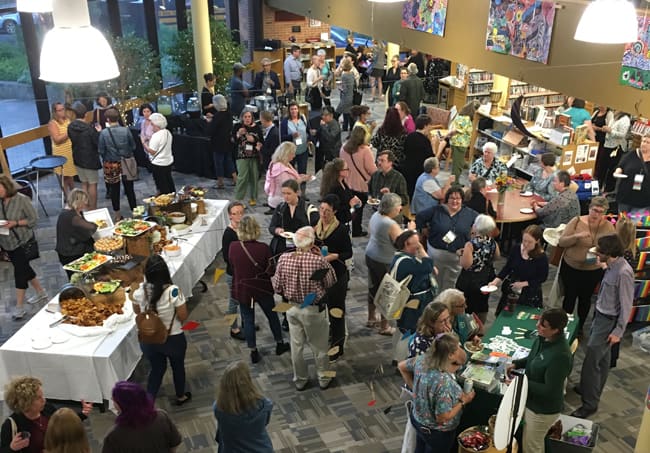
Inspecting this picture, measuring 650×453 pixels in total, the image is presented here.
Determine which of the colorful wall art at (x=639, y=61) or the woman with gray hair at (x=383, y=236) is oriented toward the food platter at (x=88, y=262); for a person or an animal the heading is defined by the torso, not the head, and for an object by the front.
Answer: the colorful wall art

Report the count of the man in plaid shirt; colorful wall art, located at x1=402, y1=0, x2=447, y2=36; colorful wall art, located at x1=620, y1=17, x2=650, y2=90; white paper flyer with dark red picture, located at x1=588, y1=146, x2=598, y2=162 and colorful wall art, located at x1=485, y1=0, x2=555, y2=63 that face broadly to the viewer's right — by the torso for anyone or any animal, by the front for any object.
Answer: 0

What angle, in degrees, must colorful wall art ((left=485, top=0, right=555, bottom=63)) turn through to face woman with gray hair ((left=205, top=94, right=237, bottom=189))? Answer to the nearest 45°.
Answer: approximately 45° to its right

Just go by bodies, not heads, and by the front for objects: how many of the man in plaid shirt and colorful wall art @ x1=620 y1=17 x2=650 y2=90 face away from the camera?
1

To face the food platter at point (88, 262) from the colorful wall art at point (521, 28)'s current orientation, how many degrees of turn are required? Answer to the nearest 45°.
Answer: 0° — it already faces it

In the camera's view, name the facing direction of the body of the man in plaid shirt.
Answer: away from the camera

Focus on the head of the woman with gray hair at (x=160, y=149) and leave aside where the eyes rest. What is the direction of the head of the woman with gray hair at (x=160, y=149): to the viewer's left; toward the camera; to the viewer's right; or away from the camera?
to the viewer's left

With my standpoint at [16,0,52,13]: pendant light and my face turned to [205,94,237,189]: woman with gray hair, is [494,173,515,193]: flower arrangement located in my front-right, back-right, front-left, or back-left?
front-right

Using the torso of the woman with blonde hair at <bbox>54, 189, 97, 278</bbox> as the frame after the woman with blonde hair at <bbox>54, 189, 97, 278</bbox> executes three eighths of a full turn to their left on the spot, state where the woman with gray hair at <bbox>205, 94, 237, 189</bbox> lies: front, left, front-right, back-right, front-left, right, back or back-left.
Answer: right

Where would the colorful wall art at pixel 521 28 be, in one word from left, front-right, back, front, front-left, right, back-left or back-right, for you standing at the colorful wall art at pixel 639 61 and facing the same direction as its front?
right

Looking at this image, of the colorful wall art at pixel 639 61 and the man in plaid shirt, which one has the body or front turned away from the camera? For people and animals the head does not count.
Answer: the man in plaid shirt

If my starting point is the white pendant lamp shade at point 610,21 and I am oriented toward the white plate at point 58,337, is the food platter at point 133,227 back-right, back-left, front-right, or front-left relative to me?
front-right

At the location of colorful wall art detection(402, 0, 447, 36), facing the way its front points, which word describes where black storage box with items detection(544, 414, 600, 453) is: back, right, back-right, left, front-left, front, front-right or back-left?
front-left

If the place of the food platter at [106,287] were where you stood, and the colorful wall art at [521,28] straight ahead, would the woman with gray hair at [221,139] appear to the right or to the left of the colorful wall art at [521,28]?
left

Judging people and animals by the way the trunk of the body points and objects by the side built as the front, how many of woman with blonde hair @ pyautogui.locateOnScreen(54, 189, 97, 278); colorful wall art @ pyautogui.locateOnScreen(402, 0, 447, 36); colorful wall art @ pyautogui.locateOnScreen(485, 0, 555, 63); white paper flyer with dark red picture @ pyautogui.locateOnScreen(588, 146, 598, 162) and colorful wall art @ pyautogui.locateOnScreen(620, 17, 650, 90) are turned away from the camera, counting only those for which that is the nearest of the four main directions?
0

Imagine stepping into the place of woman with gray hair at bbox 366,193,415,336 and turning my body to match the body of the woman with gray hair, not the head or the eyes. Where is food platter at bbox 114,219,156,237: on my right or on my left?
on my left

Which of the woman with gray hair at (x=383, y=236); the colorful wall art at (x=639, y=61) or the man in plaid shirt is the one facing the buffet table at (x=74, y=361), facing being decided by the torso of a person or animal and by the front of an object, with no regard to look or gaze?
the colorful wall art

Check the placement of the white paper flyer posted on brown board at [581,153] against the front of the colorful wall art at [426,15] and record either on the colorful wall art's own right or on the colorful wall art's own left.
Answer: on the colorful wall art's own left

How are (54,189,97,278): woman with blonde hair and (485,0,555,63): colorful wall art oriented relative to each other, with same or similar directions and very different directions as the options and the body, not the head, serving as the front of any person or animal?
very different directions
